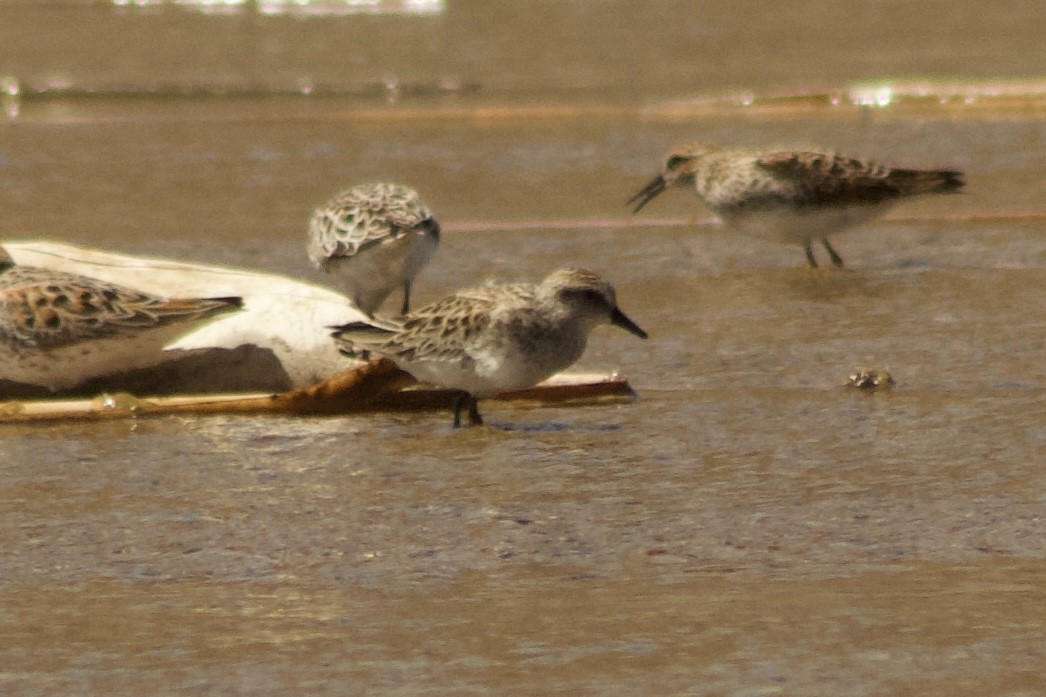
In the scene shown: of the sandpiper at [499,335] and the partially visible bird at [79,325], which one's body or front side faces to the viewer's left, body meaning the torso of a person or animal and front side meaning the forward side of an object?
the partially visible bird

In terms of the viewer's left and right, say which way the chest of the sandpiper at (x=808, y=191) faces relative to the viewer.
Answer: facing to the left of the viewer

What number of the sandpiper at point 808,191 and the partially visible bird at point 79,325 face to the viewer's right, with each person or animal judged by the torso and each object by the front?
0

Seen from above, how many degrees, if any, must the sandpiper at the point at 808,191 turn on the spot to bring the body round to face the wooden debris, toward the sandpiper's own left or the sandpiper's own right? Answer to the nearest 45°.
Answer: approximately 45° to the sandpiper's own left

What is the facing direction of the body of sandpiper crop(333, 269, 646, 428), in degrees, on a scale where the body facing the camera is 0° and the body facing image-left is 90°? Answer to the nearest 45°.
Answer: approximately 270°

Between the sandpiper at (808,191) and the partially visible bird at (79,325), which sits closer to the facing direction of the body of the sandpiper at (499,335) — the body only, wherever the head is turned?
the sandpiper

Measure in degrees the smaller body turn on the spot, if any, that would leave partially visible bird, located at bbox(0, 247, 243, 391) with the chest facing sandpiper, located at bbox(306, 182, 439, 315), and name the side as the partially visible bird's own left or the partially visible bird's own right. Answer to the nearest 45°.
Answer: approximately 135° to the partially visible bird's own right

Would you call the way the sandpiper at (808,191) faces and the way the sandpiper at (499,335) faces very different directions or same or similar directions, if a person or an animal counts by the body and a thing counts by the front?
very different directions

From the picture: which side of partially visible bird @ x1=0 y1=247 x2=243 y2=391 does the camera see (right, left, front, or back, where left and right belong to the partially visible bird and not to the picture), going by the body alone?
left
